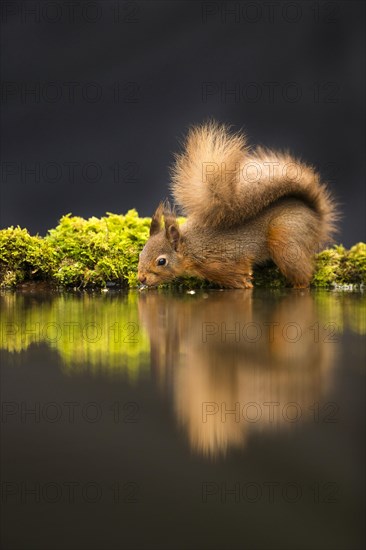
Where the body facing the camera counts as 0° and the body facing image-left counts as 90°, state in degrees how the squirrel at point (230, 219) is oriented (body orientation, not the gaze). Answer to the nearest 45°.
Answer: approximately 90°

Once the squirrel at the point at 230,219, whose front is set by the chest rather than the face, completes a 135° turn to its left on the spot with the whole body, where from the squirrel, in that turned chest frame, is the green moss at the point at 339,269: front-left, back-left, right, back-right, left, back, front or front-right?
left
